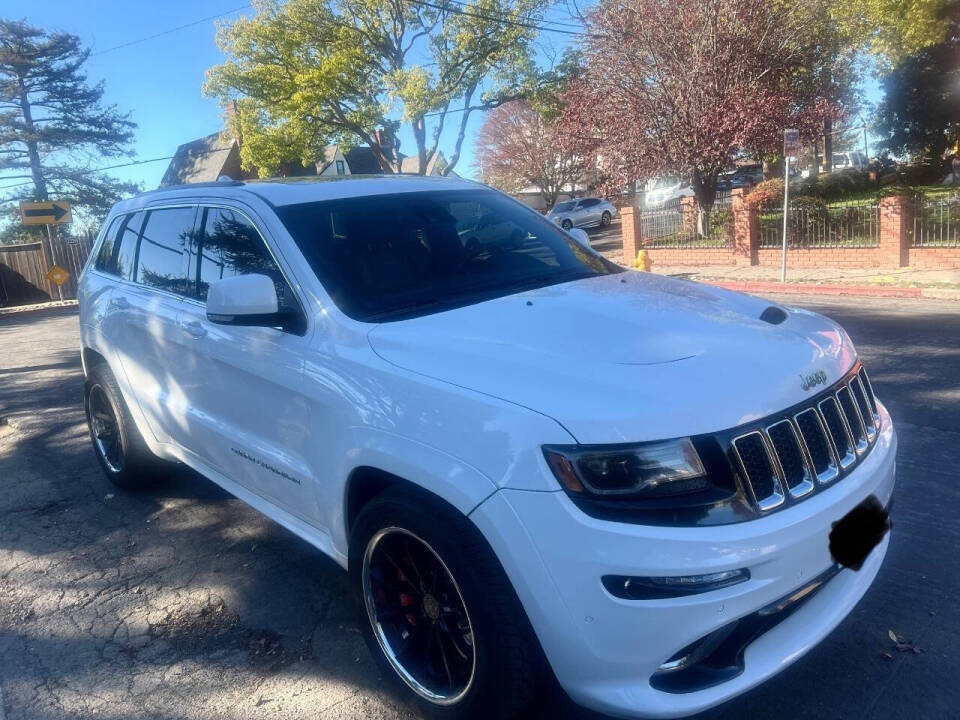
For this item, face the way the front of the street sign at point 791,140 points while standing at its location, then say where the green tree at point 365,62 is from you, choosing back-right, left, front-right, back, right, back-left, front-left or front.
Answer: back-right

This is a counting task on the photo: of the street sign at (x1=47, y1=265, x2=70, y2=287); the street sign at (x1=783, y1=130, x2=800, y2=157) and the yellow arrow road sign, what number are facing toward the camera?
3

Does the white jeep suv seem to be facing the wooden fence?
no

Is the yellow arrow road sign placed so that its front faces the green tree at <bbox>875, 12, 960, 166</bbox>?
no

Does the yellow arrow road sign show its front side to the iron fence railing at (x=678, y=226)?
no

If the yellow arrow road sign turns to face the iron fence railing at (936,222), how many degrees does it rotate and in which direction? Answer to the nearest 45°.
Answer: approximately 45° to its left

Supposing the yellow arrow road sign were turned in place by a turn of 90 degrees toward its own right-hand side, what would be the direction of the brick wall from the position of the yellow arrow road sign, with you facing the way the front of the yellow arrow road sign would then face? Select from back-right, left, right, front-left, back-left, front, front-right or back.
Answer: back-left

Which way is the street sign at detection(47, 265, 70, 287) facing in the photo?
toward the camera

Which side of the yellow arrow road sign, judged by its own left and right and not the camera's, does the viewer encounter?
front

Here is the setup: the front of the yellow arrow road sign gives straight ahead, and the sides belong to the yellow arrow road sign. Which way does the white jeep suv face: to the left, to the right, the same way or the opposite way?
the same way

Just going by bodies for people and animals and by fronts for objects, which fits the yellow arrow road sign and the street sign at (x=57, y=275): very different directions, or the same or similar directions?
same or similar directions

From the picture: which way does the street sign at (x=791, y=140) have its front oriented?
toward the camera

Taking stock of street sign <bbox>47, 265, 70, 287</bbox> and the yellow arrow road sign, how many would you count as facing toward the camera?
2

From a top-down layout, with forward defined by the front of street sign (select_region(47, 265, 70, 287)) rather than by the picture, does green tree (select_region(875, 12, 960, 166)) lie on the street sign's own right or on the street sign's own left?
on the street sign's own left

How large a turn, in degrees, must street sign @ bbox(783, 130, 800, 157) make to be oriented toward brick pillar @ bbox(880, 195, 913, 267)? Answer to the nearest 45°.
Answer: approximately 135° to its left

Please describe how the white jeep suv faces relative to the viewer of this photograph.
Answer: facing the viewer and to the right of the viewer
